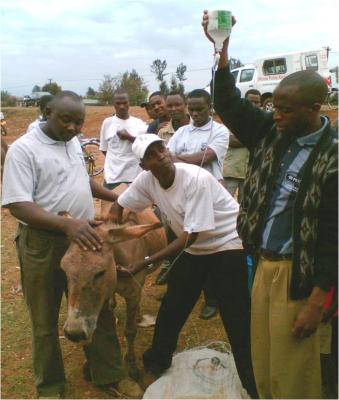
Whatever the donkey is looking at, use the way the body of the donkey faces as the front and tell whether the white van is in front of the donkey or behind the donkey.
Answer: behind

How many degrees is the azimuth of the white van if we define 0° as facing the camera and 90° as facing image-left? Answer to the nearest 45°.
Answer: approximately 90°

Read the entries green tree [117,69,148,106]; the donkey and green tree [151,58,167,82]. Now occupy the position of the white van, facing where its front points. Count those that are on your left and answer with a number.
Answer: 1

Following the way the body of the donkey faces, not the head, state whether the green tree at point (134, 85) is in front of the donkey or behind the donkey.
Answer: behind

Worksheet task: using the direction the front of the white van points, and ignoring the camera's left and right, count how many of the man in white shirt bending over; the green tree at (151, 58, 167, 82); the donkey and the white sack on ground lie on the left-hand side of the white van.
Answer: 3

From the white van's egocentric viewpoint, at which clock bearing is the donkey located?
The donkey is roughly at 9 o'clock from the white van.

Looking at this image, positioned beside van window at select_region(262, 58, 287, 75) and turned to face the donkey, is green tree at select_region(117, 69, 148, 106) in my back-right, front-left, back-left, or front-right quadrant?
back-right

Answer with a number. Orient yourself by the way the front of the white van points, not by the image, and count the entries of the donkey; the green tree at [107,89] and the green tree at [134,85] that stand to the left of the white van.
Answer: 1

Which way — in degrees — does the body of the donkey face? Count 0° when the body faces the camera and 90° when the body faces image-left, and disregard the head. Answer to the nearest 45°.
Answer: approximately 45°

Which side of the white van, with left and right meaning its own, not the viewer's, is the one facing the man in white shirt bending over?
left

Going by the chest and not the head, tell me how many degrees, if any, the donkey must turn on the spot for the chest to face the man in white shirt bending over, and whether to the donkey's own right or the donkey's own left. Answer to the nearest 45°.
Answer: approximately 135° to the donkey's own left
